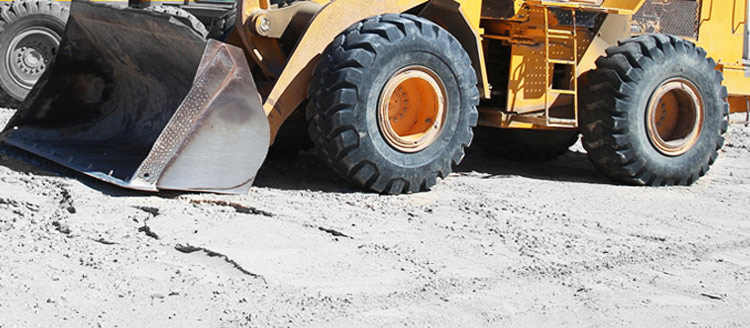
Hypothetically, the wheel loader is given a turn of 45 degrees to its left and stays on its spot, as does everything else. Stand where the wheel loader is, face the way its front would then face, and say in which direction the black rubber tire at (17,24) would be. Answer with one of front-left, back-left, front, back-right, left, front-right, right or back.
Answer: back-right

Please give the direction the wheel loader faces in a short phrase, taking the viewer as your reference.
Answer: facing the viewer and to the left of the viewer
